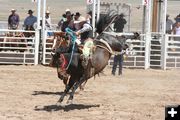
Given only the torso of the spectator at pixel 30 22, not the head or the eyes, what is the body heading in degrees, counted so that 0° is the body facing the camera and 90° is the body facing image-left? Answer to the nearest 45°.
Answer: approximately 0°

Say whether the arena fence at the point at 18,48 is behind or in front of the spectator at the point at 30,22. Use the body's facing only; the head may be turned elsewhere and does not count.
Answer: in front

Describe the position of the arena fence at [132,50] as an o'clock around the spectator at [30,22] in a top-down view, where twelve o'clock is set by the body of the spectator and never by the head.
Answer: The arena fence is roughly at 10 o'clock from the spectator.

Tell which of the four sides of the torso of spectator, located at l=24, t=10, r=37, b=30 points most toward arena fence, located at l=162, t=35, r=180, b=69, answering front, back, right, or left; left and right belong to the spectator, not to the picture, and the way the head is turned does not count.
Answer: left

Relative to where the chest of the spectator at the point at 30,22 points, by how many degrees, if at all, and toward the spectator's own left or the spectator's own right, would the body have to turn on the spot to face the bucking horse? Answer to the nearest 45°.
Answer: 0° — they already face it
